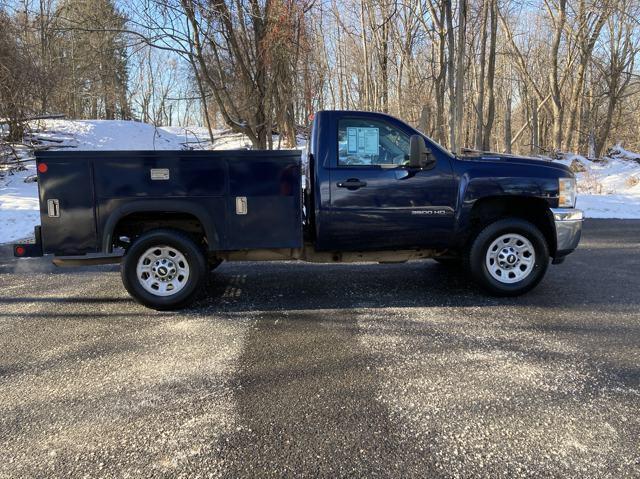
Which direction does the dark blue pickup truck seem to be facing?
to the viewer's right

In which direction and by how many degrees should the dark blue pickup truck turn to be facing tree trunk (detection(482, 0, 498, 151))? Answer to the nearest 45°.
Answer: approximately 45° to its left
